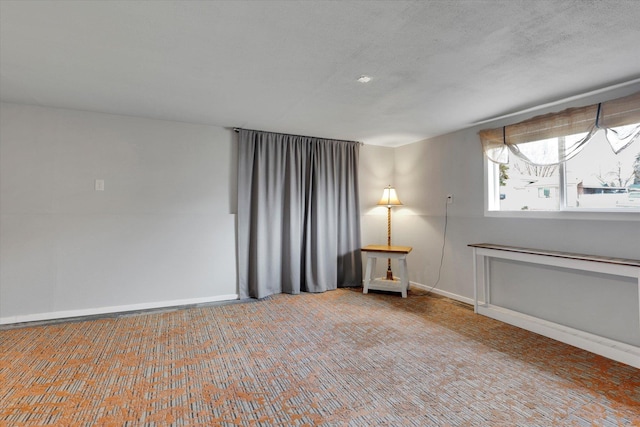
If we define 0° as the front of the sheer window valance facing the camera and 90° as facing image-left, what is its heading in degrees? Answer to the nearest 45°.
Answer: approximately 45°

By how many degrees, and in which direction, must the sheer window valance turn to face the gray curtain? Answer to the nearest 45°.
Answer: approximately 45° to its right

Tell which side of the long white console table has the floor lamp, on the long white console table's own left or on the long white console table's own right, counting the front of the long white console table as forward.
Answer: on the long white console table's own right

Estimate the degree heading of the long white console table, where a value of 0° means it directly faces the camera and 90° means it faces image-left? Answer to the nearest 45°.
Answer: approximately 45°

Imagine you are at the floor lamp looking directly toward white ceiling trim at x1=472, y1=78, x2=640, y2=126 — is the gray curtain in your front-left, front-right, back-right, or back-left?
back-right
